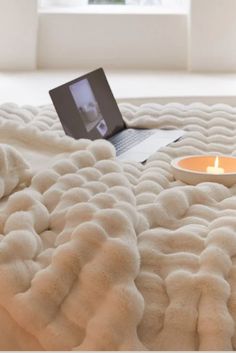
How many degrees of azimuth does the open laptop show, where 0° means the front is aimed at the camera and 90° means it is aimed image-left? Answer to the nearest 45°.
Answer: approximately 315°
